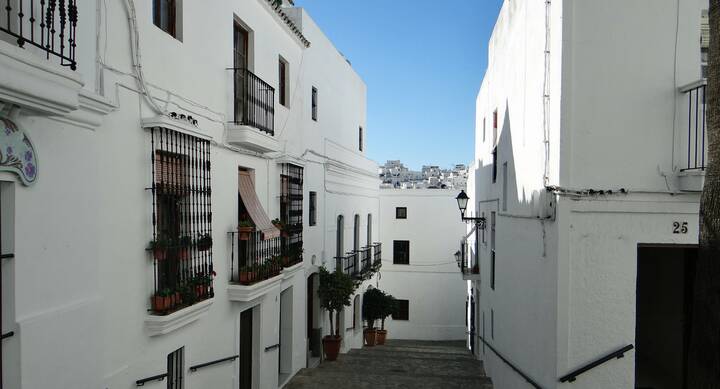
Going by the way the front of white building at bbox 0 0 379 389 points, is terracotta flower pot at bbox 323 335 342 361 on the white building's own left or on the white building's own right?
on the white building's own left

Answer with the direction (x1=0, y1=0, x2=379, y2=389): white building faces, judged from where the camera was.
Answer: facing the viewer and to the right of the viewer
